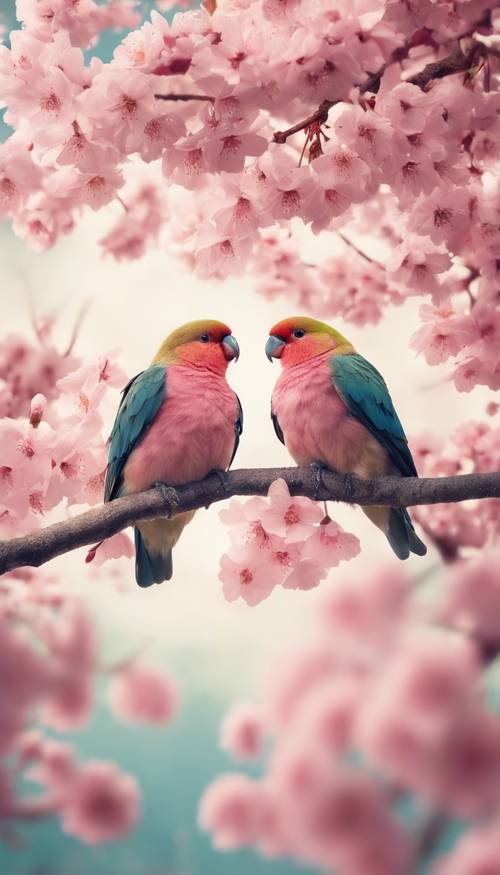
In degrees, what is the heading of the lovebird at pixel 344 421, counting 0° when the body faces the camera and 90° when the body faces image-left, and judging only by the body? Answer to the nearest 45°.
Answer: approximately 45°

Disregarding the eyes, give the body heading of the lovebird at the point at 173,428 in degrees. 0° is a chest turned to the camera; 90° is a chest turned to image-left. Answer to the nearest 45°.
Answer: approximately 315°

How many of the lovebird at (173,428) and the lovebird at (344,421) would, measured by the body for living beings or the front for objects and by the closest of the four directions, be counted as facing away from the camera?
0

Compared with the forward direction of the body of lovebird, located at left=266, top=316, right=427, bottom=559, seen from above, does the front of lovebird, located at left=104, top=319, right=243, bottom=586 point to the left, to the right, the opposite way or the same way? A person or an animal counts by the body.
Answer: to the left
